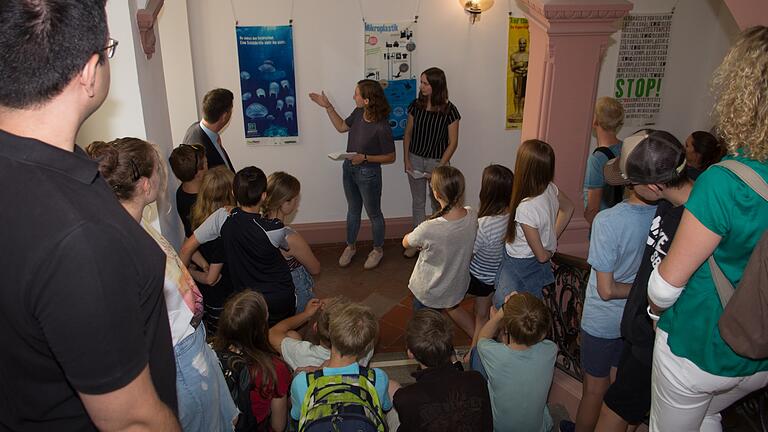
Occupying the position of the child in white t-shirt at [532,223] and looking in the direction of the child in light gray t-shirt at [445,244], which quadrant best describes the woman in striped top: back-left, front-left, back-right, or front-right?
front-right

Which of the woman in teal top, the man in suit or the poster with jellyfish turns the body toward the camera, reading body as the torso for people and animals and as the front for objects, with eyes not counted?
the poster with jellyfish

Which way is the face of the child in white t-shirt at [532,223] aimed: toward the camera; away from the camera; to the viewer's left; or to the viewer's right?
away from the camera

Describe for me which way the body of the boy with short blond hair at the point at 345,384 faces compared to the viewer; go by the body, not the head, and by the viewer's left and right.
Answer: facing away from the viewer

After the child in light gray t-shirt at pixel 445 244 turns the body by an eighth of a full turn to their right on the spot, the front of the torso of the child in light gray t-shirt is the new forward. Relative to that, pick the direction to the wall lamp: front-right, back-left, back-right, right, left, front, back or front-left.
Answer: front

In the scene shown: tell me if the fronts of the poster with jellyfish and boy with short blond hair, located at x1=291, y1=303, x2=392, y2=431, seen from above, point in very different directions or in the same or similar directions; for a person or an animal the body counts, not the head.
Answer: very different directions

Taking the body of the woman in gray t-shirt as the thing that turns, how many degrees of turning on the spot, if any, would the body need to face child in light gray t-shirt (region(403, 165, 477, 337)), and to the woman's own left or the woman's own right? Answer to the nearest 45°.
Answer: approximately 45° to the woman's own left

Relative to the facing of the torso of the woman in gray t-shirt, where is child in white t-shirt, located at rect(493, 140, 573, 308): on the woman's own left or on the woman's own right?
on the woman's own left

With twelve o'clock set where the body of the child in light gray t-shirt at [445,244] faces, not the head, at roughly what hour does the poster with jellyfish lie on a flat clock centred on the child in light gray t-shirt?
The poster with jellyfish is roughly at 12 o'clock from the child in light gray t-shirt.

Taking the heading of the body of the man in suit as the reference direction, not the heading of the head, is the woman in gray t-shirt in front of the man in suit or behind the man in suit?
in front

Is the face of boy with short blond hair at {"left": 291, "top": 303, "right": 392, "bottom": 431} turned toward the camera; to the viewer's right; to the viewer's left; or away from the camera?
away from the camera

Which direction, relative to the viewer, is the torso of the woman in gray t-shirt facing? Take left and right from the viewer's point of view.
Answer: facing the viewer and to the left of the viewer

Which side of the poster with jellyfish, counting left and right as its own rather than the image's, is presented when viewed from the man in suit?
front

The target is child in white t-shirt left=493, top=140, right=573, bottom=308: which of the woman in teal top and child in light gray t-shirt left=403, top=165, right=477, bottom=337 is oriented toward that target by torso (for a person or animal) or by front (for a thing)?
the woman in teal top

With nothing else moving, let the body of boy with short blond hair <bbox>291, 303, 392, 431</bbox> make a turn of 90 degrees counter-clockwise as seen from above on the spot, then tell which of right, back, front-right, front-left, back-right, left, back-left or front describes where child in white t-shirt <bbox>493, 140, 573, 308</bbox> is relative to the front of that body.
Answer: back-right

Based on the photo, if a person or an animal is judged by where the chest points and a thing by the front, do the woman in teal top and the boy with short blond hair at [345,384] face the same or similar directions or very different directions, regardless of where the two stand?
same or similar directions

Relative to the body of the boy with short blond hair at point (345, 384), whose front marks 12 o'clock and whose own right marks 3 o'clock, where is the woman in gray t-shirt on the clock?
The woman in gray t-shirt is roughly at 12 o'clock from the boy with short blond hair.

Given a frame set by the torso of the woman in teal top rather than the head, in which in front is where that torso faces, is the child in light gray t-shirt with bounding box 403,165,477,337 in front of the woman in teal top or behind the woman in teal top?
in front

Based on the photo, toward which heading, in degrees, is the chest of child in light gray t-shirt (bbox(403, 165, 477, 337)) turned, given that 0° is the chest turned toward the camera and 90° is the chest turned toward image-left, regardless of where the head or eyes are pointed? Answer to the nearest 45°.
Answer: approximately 135°
